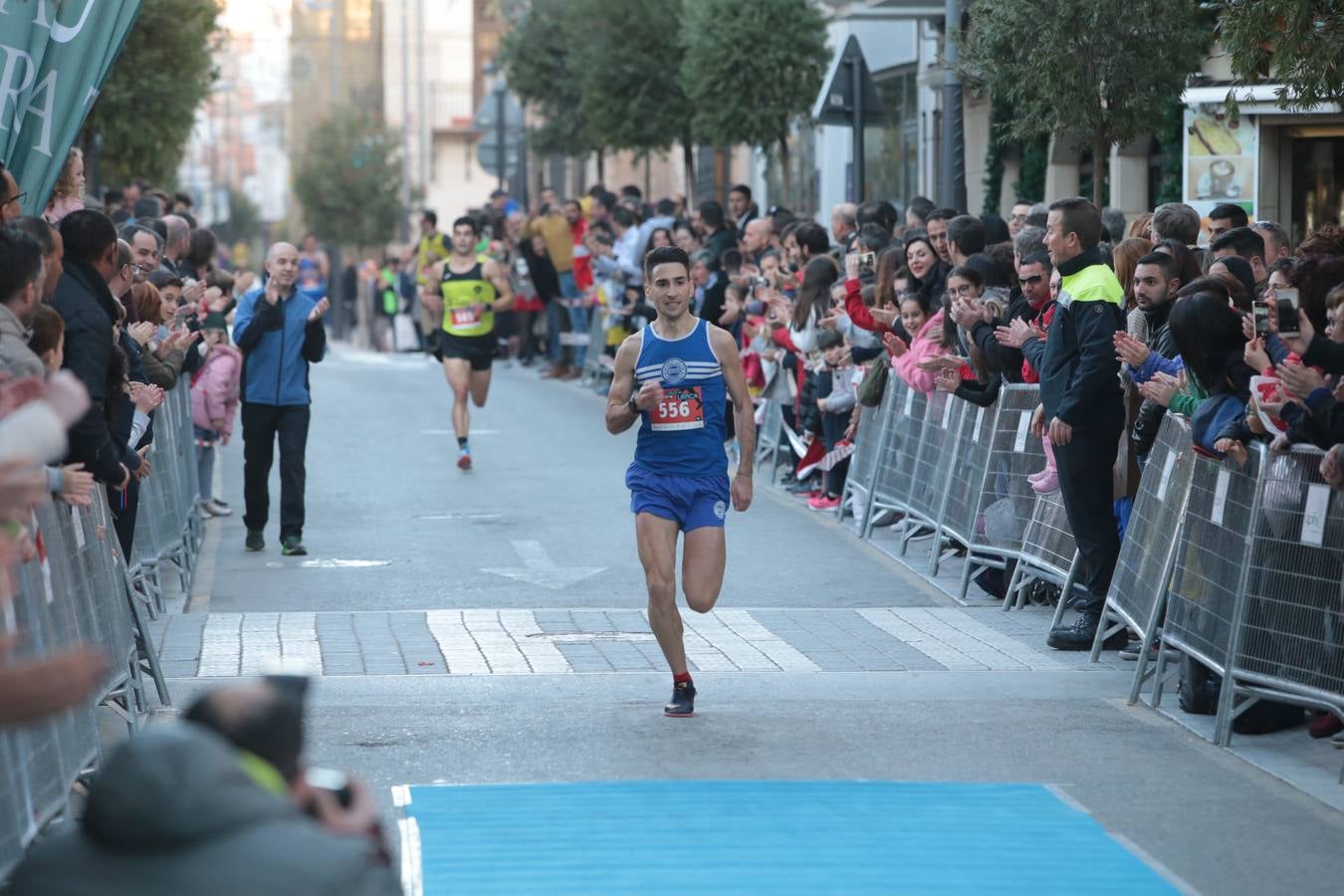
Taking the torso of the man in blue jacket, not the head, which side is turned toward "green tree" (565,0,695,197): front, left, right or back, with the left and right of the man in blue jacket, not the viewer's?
back

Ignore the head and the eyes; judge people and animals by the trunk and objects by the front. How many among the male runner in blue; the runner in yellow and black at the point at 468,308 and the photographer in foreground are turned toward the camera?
2

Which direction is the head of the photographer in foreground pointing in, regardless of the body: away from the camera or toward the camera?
away from the camera

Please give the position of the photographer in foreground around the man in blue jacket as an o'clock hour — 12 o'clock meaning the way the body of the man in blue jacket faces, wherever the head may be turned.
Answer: The photographer in foreground is roughly at 12 o'clock from the man in blue jacket.

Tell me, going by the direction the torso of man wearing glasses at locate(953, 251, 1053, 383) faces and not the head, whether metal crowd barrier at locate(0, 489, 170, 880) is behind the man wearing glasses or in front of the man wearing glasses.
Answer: in front

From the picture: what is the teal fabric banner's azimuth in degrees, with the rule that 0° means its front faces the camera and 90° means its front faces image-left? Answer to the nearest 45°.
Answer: approximately 0°

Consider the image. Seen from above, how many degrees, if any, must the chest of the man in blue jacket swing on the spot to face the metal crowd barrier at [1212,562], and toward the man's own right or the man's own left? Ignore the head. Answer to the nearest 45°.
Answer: approximately 45° to the man's own left

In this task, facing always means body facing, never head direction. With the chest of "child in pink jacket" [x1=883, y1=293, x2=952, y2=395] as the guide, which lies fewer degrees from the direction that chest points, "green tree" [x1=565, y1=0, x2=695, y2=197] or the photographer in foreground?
the photographer in foreground

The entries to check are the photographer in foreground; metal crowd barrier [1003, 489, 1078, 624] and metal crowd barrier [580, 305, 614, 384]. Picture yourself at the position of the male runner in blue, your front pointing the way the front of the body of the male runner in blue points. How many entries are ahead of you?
1

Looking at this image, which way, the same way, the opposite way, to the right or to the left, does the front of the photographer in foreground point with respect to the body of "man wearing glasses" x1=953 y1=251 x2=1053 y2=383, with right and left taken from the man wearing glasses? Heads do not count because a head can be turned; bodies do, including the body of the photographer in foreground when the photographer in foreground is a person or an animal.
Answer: the opposite way

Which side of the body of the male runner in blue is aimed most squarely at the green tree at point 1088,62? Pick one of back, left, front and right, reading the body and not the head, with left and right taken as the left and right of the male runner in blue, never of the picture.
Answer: back

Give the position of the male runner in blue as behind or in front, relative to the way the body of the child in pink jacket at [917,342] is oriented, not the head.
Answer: in front

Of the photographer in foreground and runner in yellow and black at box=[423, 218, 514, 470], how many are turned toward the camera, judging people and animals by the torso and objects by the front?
1
